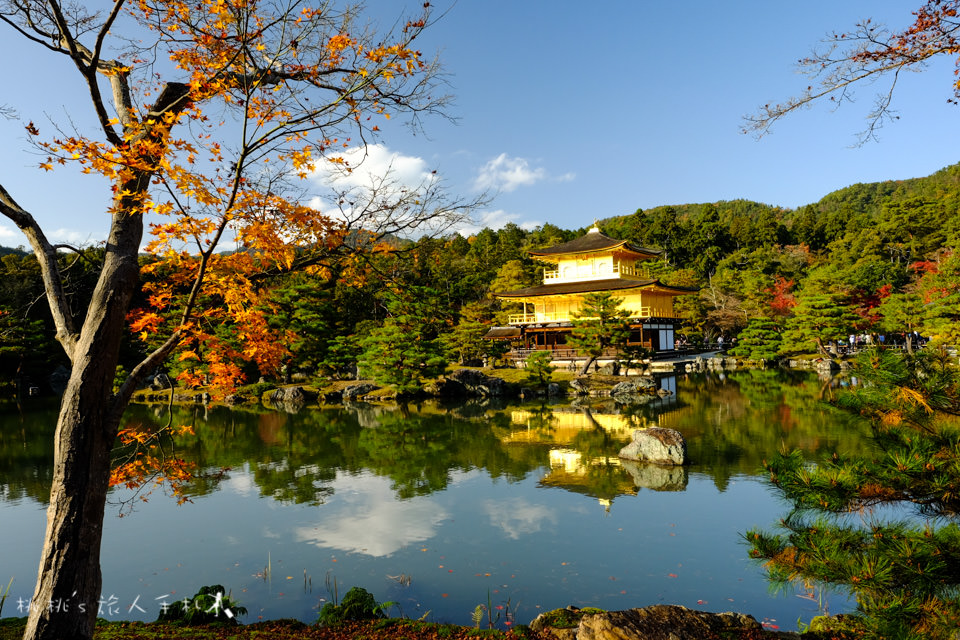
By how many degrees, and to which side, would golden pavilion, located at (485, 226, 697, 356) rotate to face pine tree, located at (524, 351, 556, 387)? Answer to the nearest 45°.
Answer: approximately 45° to its left

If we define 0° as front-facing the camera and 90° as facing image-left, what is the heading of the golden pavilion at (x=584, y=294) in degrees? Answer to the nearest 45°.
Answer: approximately 45°

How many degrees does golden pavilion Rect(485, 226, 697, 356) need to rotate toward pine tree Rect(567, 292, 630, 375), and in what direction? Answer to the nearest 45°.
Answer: approximately 45° to its left

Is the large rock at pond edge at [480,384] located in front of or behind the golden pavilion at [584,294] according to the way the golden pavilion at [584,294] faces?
in front

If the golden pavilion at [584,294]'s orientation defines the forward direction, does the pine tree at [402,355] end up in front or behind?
in front
